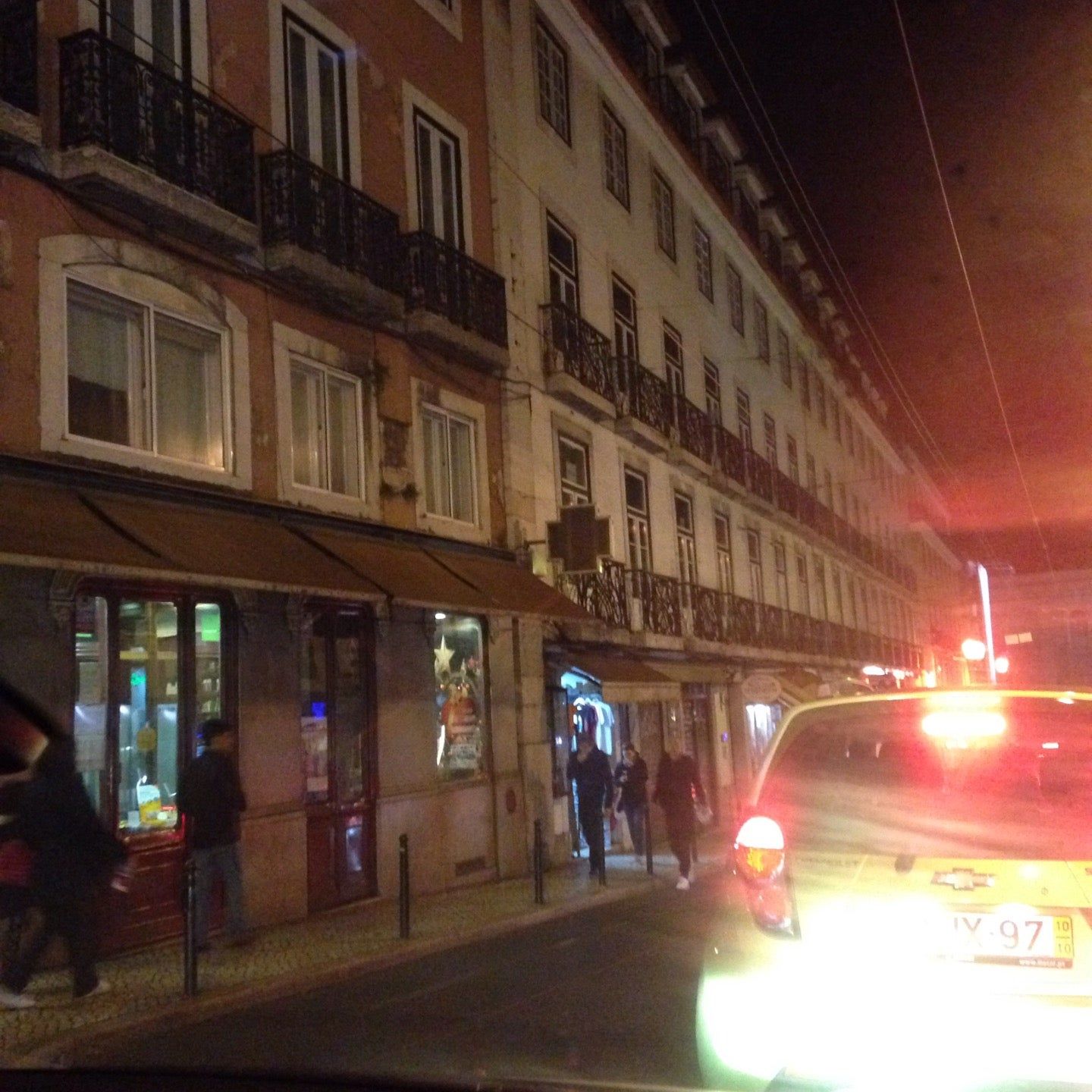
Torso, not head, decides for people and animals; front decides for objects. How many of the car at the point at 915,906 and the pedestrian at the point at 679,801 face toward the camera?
1

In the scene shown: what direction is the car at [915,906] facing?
away from the camera

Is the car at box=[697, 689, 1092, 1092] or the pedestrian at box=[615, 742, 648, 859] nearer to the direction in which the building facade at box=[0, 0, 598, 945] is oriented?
the car

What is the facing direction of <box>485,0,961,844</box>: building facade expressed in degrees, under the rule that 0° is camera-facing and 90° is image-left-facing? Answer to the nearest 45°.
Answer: approximately 315°

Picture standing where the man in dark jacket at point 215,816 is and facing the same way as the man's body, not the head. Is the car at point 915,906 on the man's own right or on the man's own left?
on the man's own right

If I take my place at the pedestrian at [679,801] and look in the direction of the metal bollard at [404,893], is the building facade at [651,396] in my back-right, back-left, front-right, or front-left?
back-right

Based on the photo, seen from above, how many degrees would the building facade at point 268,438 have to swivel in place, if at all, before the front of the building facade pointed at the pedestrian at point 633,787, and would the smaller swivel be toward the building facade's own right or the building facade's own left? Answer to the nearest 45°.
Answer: approximately 90° to the building facade's own left

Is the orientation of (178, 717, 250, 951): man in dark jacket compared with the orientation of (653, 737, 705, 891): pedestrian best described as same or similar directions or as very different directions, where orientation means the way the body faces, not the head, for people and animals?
very different directions
